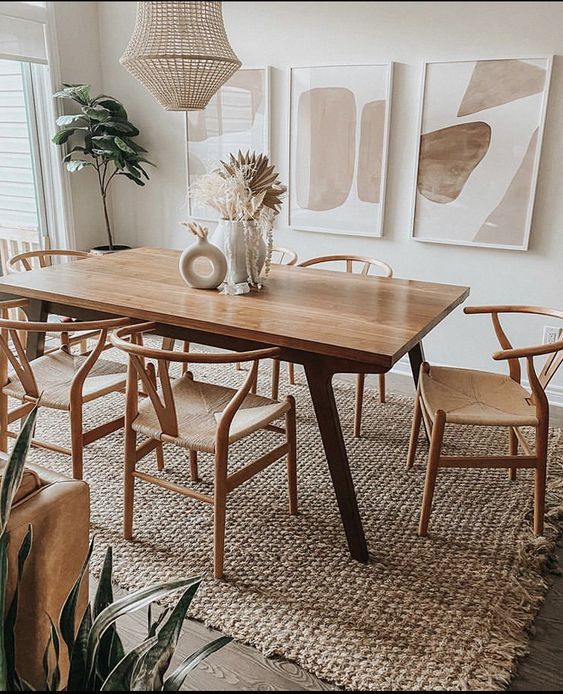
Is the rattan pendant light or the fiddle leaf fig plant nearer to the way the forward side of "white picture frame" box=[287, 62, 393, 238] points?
the rattan pendant light

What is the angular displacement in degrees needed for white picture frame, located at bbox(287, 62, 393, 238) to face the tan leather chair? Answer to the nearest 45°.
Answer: approximately 45° to its left

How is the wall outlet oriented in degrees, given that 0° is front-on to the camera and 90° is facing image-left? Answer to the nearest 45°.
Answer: approximately 0°

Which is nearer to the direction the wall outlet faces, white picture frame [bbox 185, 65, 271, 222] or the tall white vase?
the tall white vase

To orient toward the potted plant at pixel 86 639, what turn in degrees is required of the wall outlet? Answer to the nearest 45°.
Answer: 0° — it already faces it

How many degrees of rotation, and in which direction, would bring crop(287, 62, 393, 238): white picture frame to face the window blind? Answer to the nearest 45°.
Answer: approximately 45° to its right

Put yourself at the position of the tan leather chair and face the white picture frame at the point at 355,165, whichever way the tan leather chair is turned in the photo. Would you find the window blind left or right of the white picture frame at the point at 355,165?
left

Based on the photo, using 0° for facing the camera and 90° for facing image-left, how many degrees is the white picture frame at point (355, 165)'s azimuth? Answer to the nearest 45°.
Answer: approximately 45°

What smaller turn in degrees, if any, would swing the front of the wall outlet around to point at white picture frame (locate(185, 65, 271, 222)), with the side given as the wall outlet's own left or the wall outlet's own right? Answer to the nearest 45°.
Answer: approximately 90° to the wall outlet's own right

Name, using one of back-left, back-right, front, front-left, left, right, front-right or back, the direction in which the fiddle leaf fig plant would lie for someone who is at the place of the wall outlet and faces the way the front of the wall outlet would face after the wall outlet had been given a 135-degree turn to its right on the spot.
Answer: front-left
